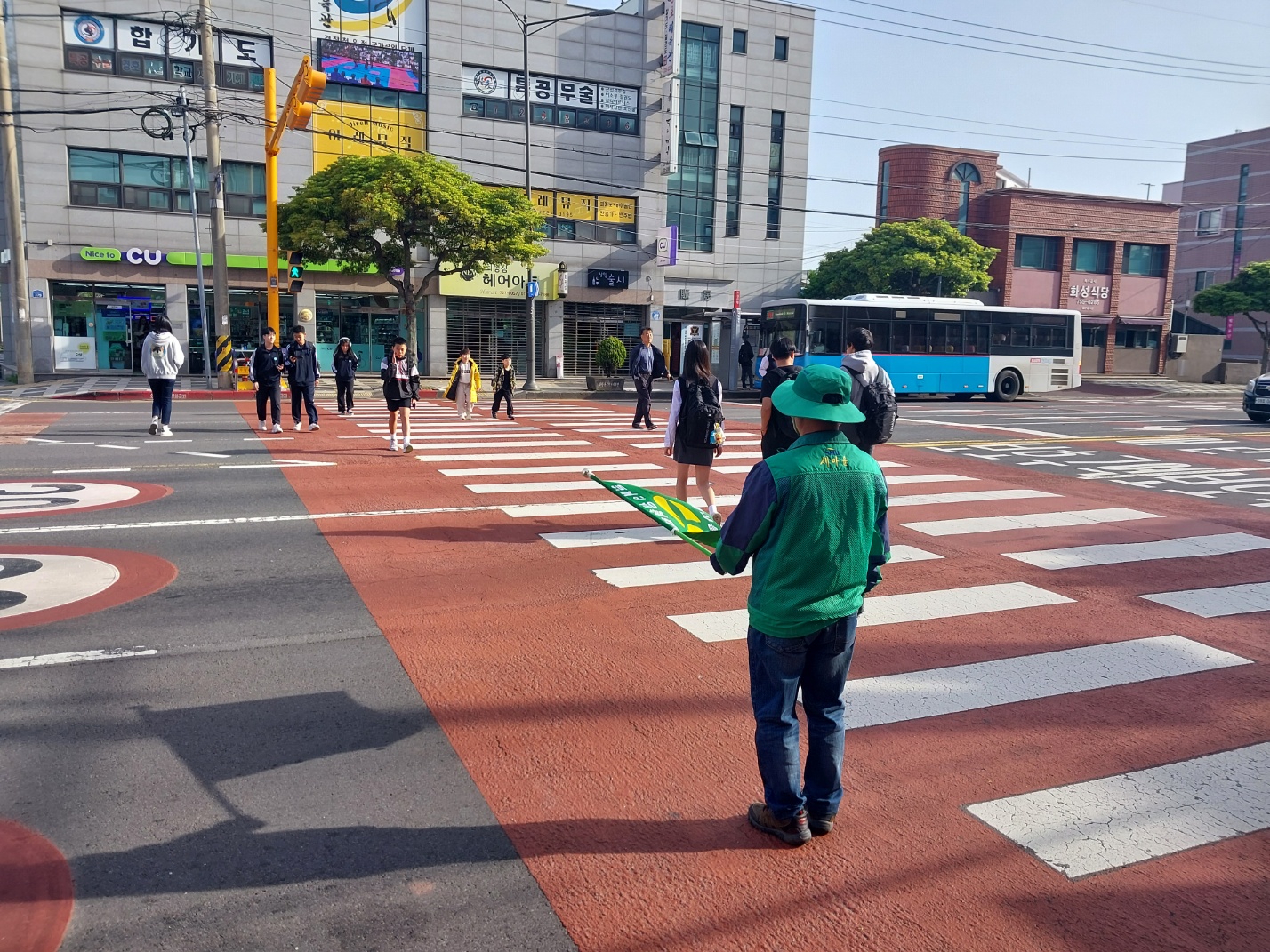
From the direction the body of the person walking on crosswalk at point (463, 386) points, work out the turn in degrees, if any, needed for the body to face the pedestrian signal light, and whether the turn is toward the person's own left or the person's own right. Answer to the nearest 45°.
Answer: approximately 135° to the person's own right

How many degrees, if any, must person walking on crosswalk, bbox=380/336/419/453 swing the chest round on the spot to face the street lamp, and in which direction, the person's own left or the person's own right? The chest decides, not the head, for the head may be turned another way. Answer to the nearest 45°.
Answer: approximately 180°

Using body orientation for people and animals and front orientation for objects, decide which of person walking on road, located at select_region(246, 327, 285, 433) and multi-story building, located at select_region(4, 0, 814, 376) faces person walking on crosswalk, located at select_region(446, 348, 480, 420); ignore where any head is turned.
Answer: the multi-story building

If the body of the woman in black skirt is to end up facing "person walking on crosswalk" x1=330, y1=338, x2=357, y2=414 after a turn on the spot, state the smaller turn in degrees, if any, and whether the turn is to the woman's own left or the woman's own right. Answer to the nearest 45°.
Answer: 0° — they already face them

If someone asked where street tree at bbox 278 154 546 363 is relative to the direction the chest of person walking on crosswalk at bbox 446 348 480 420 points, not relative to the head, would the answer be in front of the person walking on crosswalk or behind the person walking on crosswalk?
behind

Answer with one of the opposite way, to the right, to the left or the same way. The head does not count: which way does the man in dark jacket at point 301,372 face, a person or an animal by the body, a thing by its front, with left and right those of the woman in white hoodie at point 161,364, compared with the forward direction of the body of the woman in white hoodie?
the opposite way

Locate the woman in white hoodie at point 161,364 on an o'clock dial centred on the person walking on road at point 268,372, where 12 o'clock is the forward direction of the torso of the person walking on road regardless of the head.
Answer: The woman in white hoodie is roughly at 2 o'clock from the person walking on road.

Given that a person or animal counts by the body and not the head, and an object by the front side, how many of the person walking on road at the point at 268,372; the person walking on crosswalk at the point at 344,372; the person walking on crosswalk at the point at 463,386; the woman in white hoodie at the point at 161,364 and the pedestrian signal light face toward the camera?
4

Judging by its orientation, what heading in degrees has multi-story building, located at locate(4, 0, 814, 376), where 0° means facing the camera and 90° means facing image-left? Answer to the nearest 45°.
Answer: approximately 0°
